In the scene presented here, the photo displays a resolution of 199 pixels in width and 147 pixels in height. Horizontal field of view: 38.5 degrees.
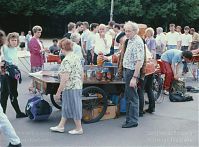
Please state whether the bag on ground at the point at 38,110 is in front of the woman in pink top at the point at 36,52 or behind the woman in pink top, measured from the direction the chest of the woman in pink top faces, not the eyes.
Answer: in front

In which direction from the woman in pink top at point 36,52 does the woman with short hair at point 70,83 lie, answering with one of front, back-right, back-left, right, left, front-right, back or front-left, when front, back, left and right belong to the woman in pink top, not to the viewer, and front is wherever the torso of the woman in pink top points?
front-right

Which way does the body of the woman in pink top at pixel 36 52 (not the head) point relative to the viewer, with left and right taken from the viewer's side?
facing the viewer and to the right of the viewer

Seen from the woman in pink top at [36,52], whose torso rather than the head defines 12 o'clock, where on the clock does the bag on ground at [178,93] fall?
The bag on ground is roughly at 11 o'clock from the woman in pink top.

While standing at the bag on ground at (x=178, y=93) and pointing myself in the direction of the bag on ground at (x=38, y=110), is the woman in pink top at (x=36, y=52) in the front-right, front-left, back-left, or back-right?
front-right
